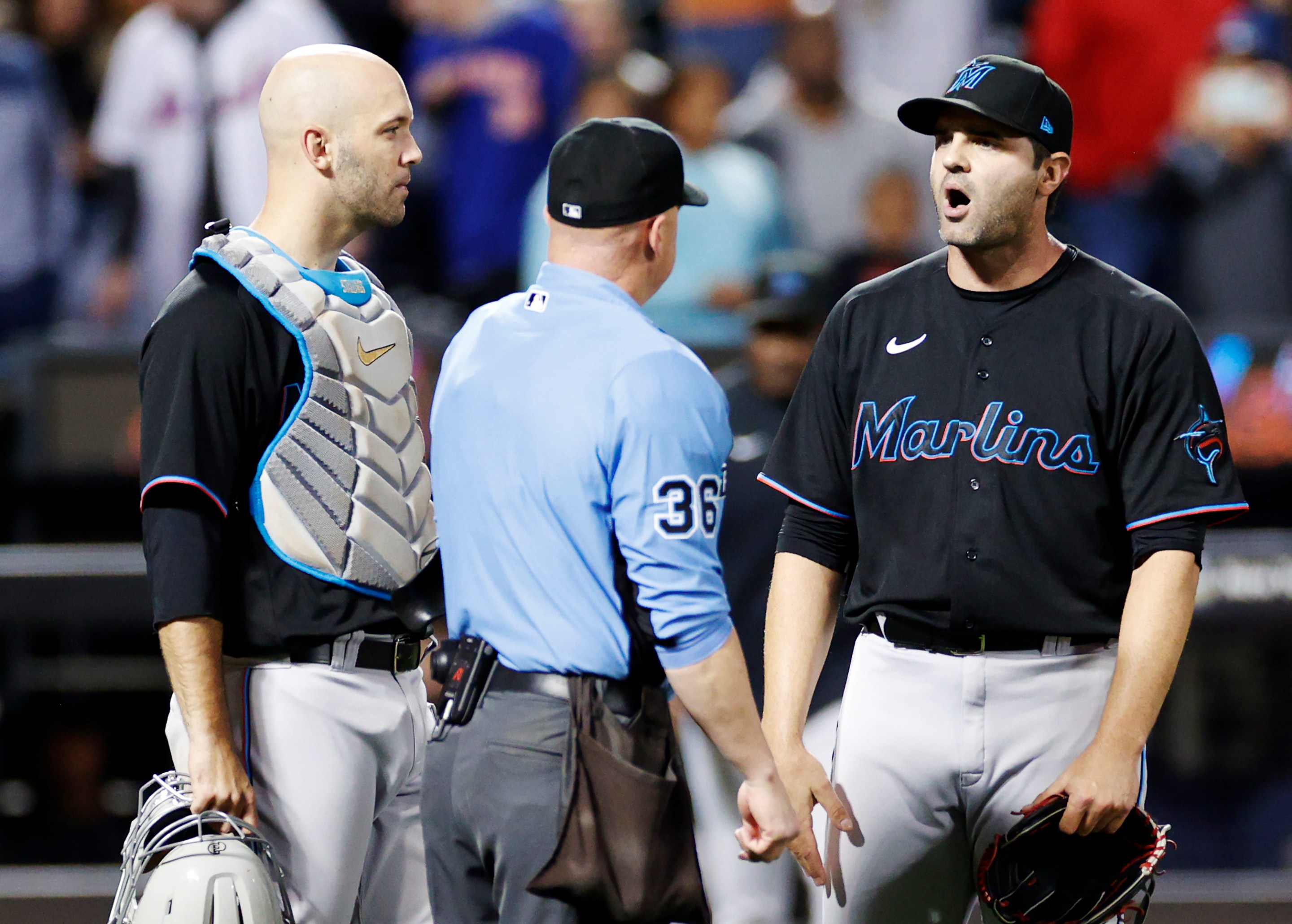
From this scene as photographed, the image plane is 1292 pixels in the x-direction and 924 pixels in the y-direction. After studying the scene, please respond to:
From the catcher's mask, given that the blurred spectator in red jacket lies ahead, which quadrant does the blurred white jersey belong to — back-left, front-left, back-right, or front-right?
front-left

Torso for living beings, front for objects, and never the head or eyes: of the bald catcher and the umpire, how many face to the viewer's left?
0

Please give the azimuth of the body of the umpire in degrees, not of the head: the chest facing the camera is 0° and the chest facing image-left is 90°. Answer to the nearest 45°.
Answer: approximately 225°

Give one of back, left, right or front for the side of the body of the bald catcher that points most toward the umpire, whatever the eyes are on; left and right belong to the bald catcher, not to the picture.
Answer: front

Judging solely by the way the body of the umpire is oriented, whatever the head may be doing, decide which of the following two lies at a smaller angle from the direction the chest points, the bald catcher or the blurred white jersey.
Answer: the blurred white jersey

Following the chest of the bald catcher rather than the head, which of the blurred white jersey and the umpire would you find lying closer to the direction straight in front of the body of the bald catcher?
the umpire

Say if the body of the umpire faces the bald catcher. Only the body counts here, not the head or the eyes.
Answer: no

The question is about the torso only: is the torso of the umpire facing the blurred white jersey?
no

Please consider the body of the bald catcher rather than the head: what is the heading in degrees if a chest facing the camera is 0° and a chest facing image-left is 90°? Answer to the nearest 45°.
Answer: approximately 315°

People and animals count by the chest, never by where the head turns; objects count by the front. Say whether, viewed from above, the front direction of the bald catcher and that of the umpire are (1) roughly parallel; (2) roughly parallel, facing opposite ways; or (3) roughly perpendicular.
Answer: roughly perpendicular

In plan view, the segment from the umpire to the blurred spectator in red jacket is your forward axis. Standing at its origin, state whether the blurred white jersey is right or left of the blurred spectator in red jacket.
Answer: left

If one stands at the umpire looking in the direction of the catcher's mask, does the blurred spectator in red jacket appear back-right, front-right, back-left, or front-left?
back-right

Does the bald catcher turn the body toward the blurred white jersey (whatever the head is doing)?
no

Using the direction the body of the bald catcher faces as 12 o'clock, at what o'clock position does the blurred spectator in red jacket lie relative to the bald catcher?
The blurred spectator in red jacket is roughly at 9 o'clock from the bald catcher.

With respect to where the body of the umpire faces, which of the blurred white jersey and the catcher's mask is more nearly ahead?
the blurred white jersey
